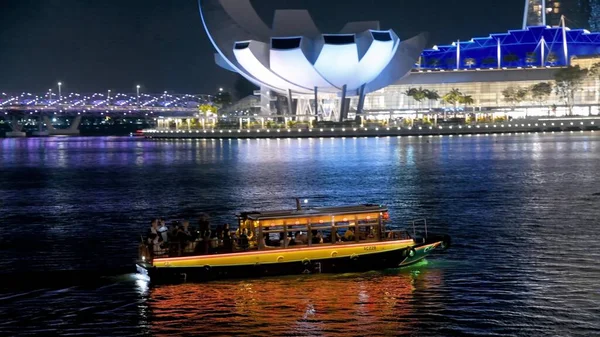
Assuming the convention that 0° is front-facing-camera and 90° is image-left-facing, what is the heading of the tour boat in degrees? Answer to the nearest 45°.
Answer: approximately 270°
